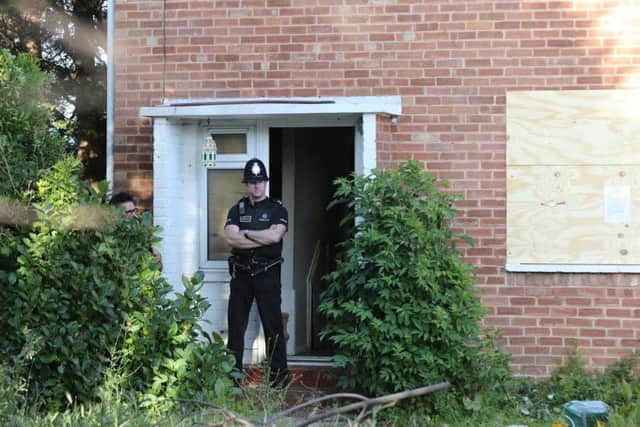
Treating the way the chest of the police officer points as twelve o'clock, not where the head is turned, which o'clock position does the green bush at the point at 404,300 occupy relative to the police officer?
The green bush is roughly at 10 o'clock from the police officer.

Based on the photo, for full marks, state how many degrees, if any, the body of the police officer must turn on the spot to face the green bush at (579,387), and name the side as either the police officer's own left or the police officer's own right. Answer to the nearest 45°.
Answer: approximately 90° to the police officer's own left

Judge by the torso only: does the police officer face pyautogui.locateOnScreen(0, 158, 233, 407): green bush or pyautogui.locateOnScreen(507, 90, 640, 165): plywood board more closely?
the green bush

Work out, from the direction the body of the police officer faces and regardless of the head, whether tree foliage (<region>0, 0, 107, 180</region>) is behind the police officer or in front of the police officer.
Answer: behind

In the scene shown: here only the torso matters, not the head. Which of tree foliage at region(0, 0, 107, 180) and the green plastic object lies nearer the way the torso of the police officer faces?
the green plastic object

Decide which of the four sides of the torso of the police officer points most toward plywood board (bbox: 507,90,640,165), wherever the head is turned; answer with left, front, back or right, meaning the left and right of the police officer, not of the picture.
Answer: left

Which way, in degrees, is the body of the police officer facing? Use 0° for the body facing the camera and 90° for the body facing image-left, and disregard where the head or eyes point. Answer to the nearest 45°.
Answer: approximately 0°

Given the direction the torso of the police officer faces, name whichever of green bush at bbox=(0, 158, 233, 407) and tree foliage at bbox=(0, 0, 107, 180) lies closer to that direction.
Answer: the green bush
